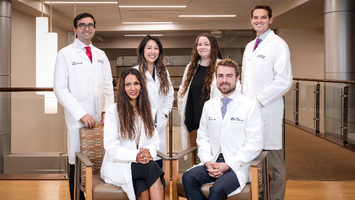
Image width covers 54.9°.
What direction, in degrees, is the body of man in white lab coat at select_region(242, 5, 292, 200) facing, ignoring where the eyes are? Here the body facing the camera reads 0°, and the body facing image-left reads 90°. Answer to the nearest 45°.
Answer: approximately 45°

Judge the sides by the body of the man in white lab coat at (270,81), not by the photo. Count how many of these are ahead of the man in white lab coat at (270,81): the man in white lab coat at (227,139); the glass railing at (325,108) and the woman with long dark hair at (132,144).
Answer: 2

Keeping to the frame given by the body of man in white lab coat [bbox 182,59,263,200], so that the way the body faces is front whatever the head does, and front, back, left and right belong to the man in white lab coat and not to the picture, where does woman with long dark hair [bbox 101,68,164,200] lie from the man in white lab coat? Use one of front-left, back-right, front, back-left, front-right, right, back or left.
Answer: front-right

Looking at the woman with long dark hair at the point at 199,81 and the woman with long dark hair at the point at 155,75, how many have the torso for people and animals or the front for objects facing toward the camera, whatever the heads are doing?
2

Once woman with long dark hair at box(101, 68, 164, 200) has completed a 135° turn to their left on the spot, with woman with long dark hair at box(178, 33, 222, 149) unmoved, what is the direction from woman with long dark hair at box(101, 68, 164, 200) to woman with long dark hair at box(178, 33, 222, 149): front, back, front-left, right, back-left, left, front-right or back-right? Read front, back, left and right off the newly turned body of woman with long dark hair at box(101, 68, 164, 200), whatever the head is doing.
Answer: front-right

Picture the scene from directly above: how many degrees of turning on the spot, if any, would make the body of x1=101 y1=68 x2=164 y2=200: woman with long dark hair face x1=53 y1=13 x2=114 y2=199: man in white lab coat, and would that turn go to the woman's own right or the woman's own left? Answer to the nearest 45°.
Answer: approximately 180°

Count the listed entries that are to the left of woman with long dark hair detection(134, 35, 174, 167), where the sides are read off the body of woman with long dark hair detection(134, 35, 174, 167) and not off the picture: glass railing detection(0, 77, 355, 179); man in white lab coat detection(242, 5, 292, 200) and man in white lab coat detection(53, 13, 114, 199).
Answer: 1

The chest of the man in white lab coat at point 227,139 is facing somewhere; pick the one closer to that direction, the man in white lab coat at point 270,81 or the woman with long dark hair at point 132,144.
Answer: the woman with long dark hair

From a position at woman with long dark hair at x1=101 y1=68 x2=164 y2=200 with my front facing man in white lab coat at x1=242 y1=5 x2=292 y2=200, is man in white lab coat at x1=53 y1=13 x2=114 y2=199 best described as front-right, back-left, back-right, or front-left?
back-left

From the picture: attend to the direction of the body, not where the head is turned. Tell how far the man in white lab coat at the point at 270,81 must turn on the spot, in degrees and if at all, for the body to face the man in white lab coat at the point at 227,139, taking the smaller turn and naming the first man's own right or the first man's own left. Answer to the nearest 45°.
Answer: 0° — they already face them

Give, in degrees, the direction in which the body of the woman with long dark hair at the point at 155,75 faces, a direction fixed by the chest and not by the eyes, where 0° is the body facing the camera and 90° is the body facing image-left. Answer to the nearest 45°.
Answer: approximately 0°

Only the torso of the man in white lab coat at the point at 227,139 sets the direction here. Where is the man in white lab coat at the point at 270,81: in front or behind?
behind

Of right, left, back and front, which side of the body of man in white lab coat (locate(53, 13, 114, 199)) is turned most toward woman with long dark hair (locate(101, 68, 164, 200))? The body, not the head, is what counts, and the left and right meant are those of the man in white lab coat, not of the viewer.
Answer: front

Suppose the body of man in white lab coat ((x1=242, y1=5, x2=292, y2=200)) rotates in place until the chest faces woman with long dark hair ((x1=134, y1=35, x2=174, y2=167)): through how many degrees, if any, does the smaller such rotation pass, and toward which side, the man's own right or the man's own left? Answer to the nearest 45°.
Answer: approximately 45° to the man's own right

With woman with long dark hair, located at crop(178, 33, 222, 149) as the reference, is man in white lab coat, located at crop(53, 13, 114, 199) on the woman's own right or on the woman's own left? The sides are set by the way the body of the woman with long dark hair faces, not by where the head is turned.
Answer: on the woman's own right
